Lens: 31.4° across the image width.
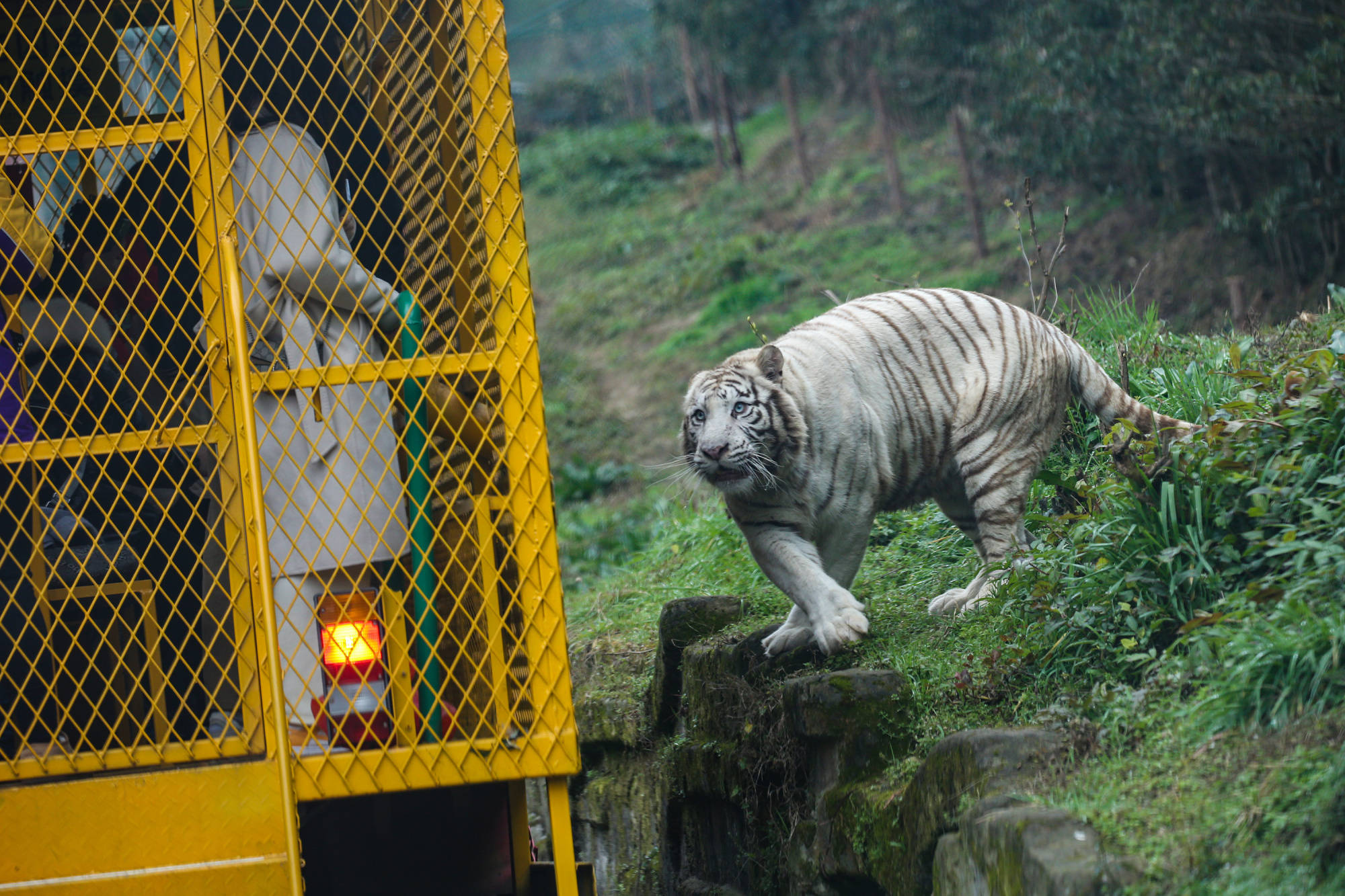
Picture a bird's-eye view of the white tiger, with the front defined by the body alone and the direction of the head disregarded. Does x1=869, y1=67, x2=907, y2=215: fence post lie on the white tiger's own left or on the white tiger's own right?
on the white tiger's own right

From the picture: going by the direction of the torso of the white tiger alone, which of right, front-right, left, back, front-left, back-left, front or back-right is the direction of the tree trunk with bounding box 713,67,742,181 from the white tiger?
back-right

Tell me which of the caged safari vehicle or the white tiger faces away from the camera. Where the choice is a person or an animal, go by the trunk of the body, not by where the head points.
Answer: the caged safari vehicle

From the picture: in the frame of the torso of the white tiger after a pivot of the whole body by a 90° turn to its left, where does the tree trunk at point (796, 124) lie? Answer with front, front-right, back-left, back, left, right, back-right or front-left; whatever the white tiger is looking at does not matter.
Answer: back-left

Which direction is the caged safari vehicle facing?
away from the camera

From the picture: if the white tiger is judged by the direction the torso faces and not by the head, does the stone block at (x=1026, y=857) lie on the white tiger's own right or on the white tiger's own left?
on the white tiger's own left

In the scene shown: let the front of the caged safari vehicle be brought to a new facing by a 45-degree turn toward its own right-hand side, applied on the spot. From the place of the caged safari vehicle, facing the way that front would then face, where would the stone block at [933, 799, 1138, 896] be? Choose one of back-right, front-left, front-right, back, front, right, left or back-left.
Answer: right

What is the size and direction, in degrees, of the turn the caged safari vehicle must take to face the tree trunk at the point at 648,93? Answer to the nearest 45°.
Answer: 0° — it already faces it

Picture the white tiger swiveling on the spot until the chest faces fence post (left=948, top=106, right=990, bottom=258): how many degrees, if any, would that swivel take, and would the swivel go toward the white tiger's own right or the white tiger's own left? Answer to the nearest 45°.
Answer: approximately 135° to the white tiger's own right

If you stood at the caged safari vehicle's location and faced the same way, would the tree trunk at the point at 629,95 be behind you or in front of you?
in front

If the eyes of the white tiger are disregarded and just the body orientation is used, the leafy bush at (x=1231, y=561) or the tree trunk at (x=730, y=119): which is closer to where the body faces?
the leafy bush

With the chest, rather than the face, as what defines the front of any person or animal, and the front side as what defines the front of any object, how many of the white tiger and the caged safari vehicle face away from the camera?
1

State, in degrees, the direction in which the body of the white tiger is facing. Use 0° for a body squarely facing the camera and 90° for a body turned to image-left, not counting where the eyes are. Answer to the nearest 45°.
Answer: approximately 45°
